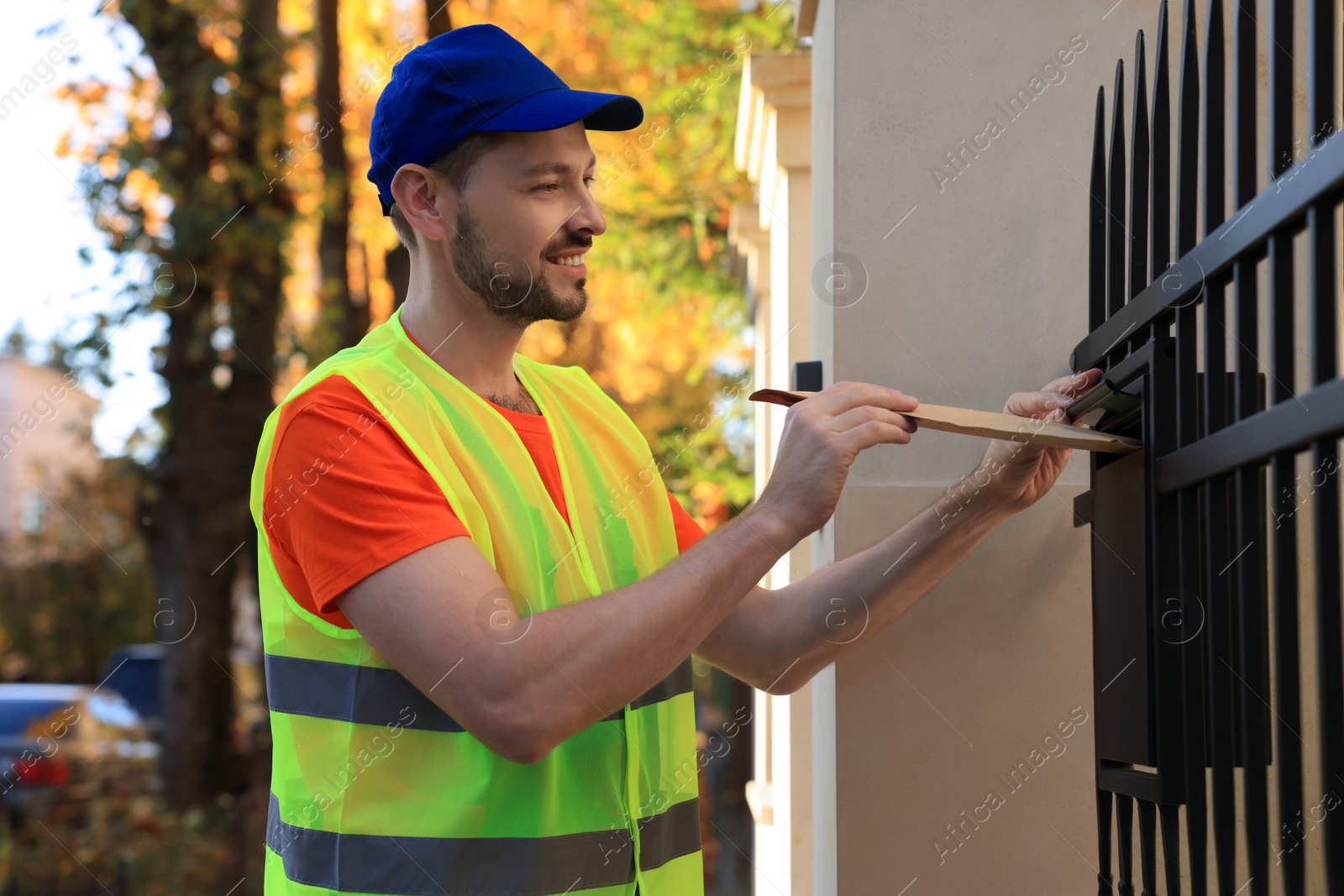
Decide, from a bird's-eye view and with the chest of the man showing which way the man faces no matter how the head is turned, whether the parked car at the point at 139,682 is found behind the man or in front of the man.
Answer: behind

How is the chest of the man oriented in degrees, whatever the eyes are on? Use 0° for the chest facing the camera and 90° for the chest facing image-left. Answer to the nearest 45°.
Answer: approximately 315°

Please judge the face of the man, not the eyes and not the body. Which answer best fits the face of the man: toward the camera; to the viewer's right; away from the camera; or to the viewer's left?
to the viewer's right

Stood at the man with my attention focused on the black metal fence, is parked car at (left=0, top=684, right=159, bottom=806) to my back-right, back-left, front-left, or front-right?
back-left

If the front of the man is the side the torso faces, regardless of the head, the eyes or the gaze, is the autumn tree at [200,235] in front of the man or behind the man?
behind

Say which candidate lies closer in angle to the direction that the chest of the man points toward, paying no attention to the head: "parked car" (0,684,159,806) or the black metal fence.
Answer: the black metal fence

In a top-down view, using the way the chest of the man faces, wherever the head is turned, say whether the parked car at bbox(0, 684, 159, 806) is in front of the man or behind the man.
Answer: behind

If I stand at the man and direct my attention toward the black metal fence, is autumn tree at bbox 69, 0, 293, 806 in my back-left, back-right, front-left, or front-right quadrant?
back-left

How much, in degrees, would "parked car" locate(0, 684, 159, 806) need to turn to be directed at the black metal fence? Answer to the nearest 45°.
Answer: approximately 135° to its right
